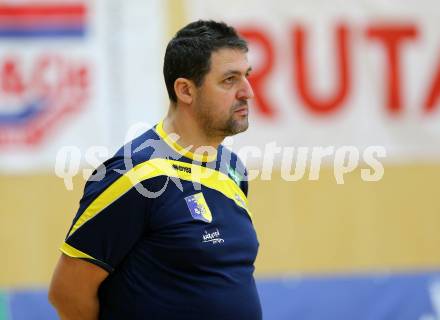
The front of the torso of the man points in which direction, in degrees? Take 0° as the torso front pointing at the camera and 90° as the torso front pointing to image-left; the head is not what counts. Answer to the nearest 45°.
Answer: approximately 315°
